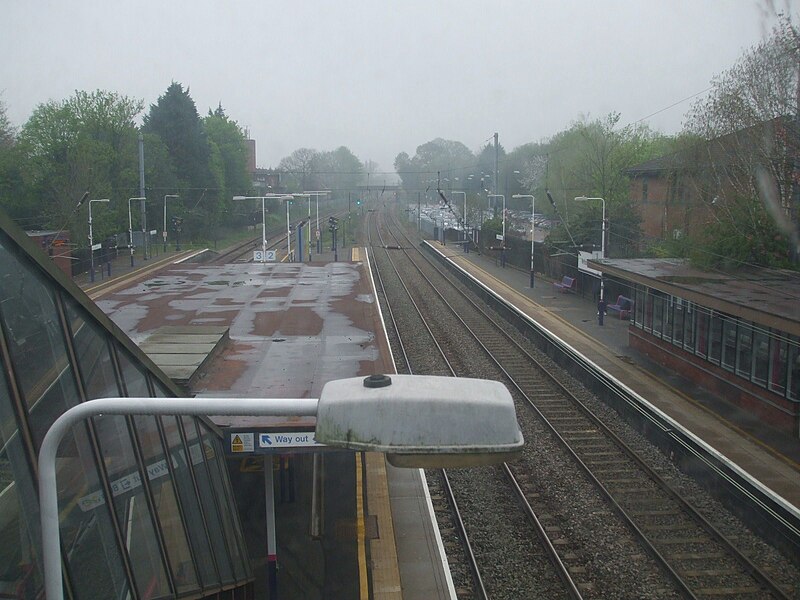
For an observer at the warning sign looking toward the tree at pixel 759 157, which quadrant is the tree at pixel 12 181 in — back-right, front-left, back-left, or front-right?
front-left

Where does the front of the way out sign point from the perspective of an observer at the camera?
facing the viewer

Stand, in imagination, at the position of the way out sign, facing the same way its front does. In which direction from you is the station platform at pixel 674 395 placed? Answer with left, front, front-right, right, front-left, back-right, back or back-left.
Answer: back-left

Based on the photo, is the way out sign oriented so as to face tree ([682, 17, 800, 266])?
no

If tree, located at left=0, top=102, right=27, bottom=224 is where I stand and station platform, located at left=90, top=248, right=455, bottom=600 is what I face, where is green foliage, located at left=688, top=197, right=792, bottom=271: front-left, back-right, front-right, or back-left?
front-left

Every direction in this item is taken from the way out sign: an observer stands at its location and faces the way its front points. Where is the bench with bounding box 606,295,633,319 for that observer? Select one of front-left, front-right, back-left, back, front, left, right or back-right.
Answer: back-left

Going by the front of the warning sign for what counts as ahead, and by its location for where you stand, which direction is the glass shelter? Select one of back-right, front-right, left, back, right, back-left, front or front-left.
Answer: front

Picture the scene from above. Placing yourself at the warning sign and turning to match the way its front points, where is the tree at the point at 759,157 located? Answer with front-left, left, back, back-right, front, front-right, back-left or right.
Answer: back-left

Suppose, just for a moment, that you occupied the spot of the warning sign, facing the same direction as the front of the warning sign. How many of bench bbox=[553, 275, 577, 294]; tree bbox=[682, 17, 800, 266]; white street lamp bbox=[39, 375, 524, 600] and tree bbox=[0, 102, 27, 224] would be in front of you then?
1

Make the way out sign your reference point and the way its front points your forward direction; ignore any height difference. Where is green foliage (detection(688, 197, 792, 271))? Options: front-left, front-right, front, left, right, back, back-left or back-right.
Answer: back-left

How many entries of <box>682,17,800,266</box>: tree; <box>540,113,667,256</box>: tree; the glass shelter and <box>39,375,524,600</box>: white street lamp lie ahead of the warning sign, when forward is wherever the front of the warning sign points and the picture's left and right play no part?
2

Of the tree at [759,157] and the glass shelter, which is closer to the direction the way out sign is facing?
the glass shelter

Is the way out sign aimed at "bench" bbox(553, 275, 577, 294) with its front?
no

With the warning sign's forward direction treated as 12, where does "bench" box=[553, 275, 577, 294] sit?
The bench is roughly at 7 o'clock from the warning sign.

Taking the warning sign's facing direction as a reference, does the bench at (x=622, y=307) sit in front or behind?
behind

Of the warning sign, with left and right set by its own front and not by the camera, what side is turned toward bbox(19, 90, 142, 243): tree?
back

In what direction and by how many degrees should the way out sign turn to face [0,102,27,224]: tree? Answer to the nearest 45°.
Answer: approximately 180°

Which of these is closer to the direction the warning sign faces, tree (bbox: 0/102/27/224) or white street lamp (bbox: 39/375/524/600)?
the white street lamp

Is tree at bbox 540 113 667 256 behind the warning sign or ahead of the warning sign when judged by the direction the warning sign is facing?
behind

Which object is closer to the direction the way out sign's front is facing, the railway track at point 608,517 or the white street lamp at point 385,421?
the white street lamp

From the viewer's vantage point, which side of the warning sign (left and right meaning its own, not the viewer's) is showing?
front

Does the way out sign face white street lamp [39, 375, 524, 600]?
yes
